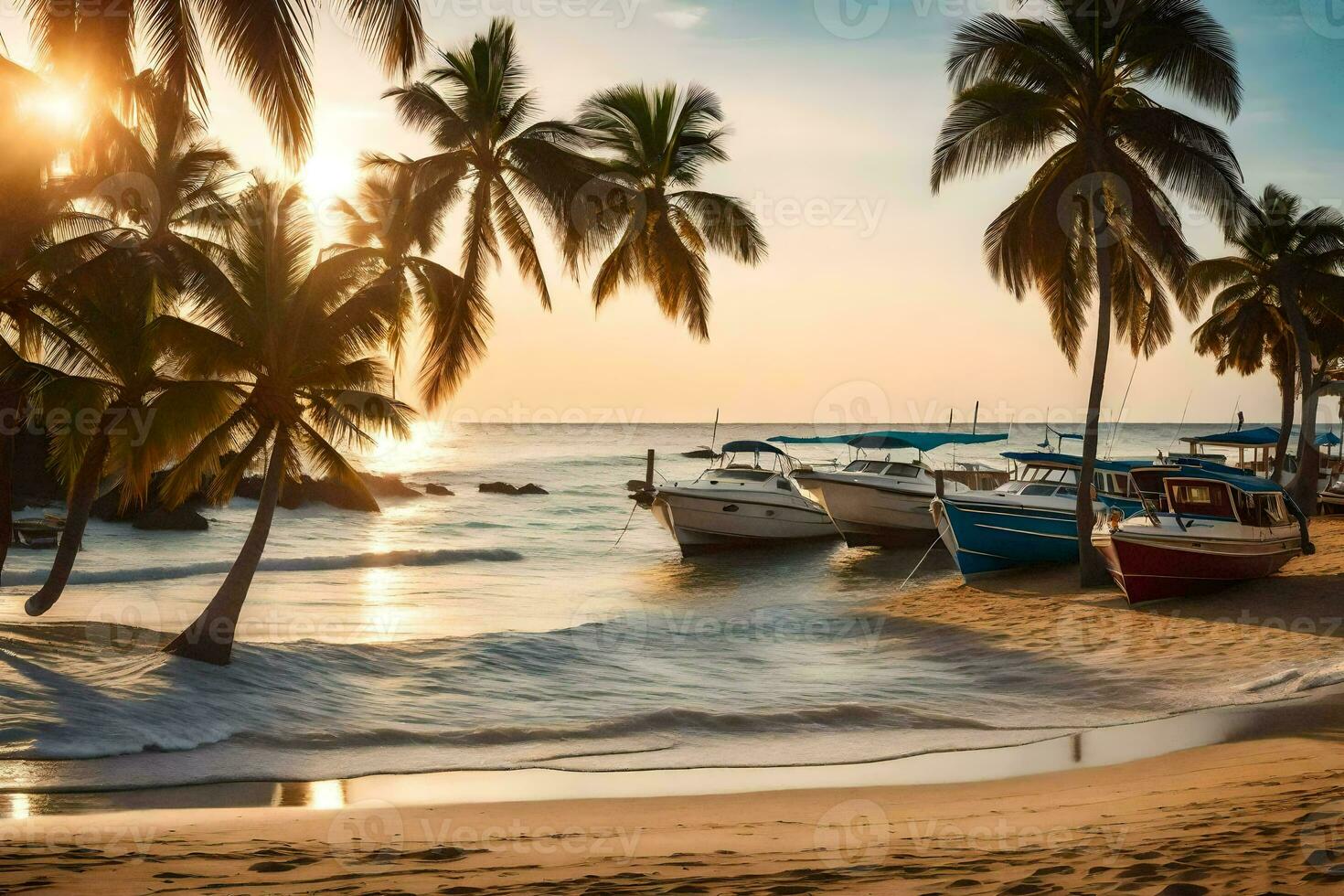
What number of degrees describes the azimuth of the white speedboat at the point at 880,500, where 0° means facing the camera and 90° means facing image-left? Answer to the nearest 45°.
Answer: approximately 45°

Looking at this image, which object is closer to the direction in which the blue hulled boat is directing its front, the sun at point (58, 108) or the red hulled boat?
the sun

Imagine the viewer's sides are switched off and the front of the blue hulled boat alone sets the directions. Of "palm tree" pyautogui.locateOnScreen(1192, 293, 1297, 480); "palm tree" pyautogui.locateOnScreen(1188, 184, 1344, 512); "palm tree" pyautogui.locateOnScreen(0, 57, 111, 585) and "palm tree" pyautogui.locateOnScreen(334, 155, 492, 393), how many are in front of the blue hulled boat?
2

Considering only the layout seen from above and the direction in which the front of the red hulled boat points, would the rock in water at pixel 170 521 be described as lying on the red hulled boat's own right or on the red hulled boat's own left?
on the red hulled boat's own right

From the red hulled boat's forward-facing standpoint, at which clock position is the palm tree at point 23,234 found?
The palm tree is roughly at 12 o'clock from the red hulled boat.

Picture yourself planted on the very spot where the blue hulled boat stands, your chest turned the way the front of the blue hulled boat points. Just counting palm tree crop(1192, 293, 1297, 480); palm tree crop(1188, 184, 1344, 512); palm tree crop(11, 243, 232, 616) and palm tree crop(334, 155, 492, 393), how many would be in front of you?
2

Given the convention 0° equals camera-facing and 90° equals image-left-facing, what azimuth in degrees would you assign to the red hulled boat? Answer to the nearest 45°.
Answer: approximately 45°

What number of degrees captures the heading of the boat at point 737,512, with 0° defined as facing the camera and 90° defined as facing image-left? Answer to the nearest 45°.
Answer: approximately 45°
